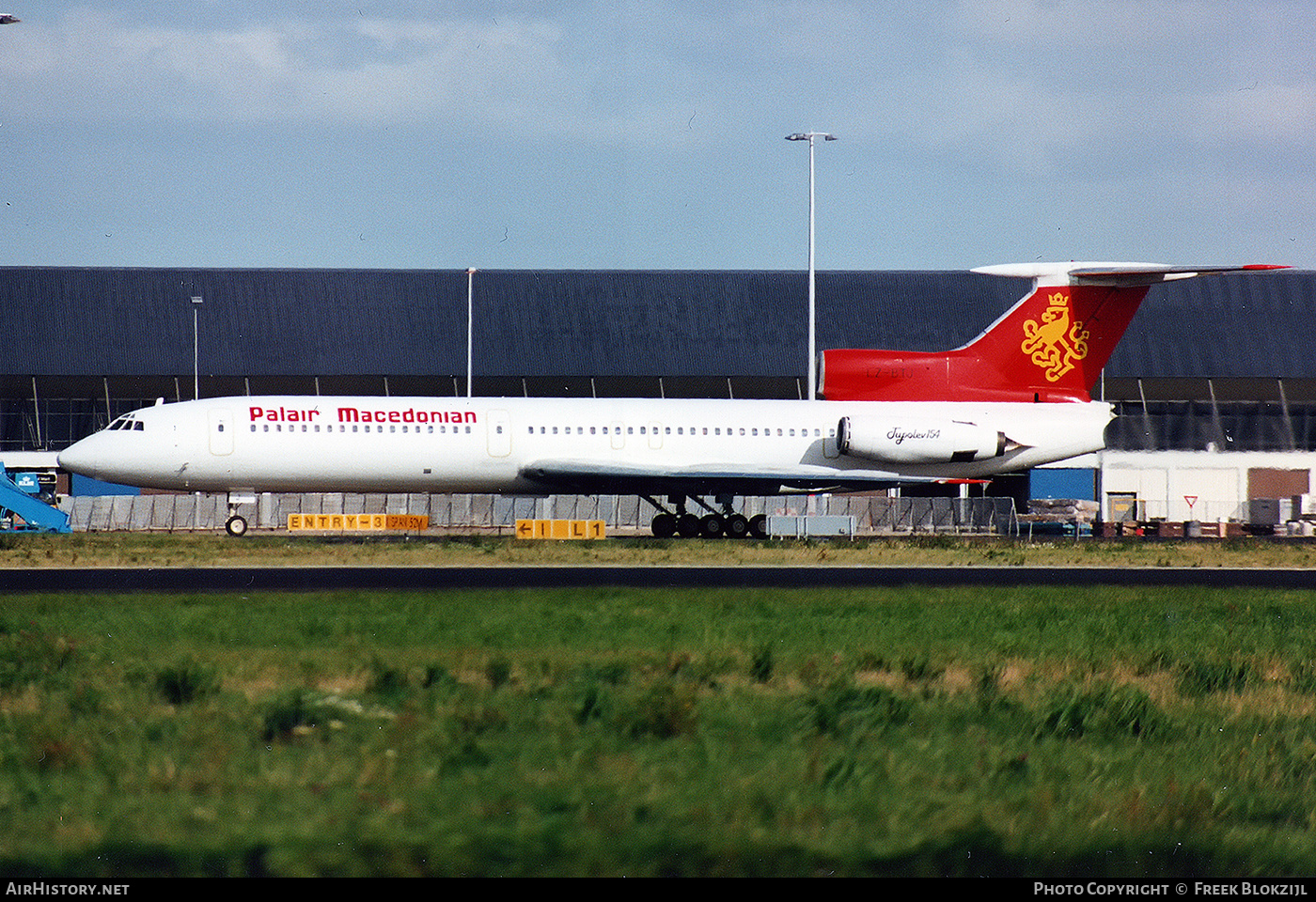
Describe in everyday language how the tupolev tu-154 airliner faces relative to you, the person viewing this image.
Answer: facing to the left of the viewer
